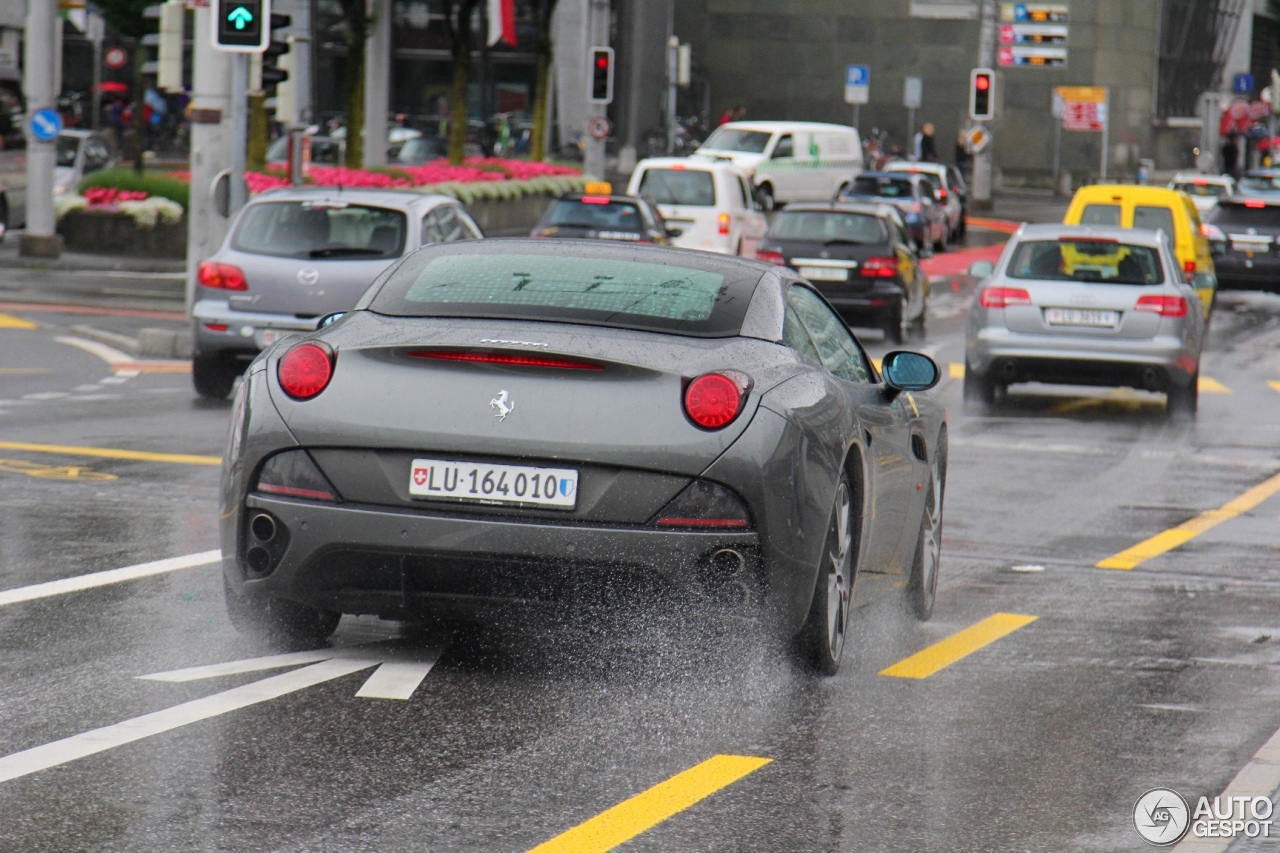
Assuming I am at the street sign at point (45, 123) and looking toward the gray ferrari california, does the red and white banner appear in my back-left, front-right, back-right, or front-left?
back-left

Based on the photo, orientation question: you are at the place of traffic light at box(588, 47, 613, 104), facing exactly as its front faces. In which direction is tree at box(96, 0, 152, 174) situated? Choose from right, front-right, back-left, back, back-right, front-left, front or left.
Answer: right

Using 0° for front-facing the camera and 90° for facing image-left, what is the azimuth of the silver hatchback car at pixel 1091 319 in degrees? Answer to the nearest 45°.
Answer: approximately 180°

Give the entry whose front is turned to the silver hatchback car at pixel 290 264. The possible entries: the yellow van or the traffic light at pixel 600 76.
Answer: the traffic light

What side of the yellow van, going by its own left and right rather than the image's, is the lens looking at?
back

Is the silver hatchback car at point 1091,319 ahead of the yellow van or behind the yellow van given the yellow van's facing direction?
behind

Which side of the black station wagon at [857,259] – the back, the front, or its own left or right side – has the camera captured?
back
